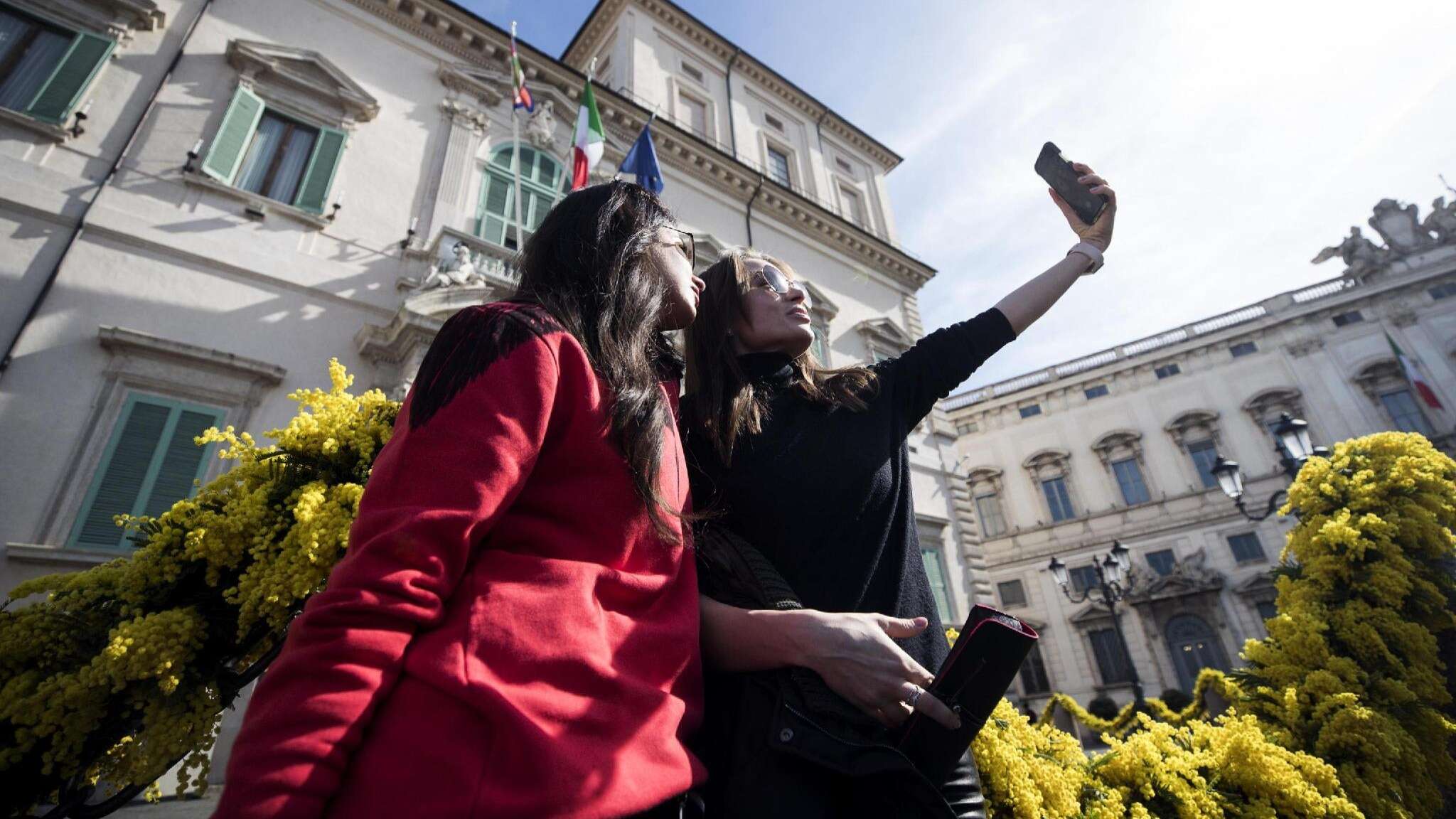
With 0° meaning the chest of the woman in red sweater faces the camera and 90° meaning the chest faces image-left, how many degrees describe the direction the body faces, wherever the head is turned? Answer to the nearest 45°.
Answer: approximately 270°

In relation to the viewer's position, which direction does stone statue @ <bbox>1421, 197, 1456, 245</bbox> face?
facing the viewer and to the left of the viewer

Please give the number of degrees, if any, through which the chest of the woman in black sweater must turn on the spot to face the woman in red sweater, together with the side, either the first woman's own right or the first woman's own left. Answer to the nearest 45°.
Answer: approximately 90° to the first woman's own right

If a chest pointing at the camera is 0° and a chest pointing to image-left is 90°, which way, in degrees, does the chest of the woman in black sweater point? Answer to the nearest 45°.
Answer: approximately 315°

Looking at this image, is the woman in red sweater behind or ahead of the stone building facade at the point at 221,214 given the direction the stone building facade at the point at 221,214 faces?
ahead

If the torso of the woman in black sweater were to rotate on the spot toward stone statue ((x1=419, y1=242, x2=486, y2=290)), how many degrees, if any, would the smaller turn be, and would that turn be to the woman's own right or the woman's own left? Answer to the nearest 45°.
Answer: approximately 180°

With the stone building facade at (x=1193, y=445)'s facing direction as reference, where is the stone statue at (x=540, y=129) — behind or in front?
in front

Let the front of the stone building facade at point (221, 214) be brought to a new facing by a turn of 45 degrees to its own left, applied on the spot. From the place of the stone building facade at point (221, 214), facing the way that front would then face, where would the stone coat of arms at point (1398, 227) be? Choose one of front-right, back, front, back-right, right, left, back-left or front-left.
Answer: front

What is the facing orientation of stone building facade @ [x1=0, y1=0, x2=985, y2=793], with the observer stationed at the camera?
facing the viewer and to the right of the viewer
